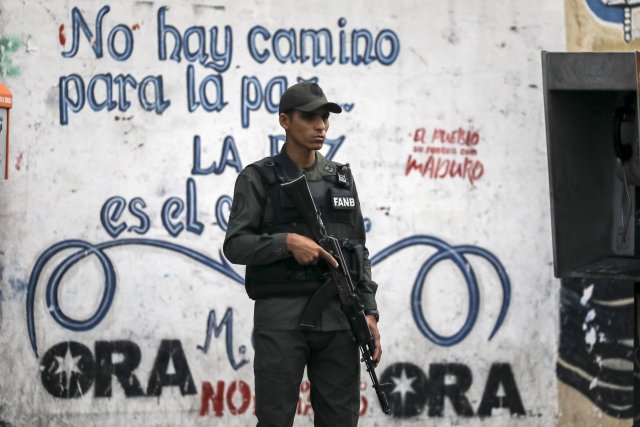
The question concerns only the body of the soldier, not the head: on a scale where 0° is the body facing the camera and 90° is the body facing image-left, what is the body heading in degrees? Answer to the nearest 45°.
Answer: approximately 315°
